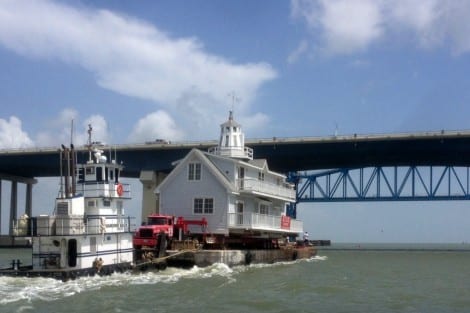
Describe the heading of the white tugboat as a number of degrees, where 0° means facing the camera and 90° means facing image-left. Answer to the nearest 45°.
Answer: approximately 225°
